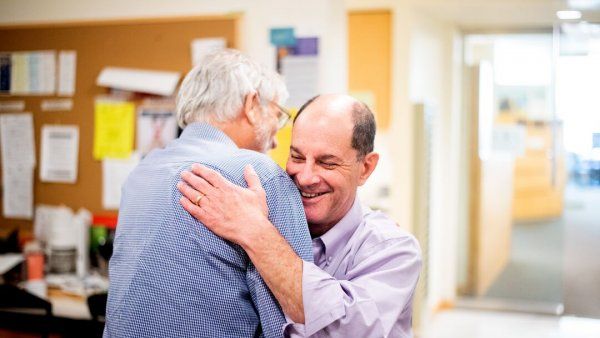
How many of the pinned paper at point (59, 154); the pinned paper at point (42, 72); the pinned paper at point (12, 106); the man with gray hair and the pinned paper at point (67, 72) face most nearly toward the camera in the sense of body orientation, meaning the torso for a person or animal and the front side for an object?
4

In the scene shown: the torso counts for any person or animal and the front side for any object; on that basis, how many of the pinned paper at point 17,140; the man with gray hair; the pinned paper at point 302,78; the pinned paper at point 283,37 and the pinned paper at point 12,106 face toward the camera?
4

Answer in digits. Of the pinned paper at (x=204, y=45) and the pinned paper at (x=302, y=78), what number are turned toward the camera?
2

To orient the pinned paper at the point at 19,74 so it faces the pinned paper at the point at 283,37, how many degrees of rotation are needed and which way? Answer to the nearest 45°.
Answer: approximately 45° to its left

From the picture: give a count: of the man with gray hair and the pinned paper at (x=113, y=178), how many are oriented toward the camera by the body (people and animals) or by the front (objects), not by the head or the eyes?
1
